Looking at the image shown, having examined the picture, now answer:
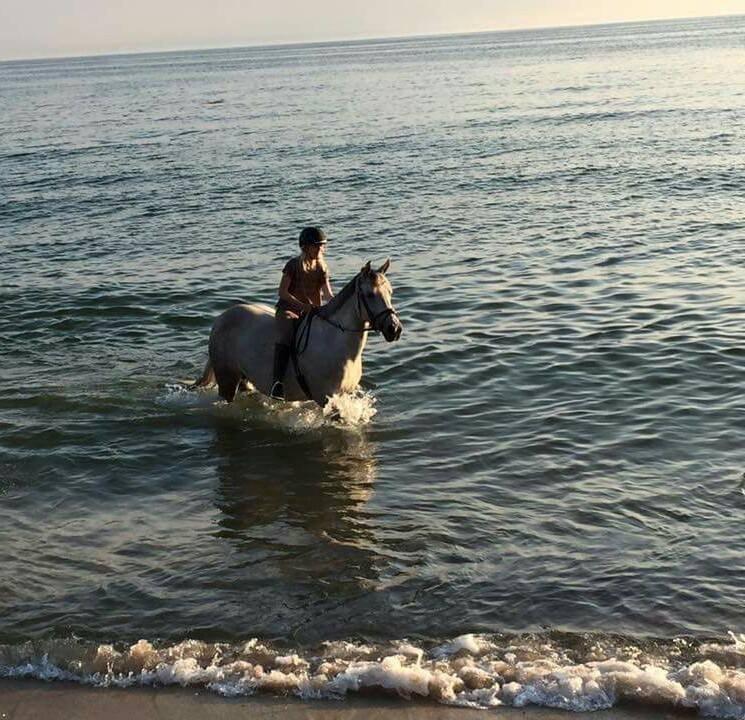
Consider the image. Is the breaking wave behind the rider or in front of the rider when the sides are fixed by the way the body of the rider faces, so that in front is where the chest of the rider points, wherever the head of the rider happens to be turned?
in front

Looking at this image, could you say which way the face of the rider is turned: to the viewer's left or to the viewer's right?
to the viewer's right

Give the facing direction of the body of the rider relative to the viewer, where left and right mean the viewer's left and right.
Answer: facing the viewer and to the right of the viewer

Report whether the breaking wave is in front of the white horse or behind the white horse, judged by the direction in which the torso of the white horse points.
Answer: in front

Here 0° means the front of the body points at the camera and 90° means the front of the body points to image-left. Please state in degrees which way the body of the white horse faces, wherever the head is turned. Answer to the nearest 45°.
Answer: approximately 315°
